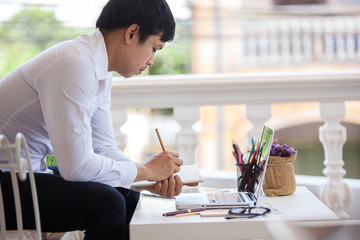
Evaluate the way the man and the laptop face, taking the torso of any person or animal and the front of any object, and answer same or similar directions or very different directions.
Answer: very different directions

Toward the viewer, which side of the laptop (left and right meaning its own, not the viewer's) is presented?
left

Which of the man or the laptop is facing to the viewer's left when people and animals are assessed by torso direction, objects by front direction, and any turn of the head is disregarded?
the laptop

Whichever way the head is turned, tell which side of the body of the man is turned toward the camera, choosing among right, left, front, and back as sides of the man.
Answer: right

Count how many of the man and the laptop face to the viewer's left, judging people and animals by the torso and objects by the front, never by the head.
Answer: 1

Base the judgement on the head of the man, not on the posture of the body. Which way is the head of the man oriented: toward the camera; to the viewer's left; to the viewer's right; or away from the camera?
to the viewer's right

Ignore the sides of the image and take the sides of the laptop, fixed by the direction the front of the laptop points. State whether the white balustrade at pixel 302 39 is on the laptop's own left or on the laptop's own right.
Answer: on the laptop's own right
